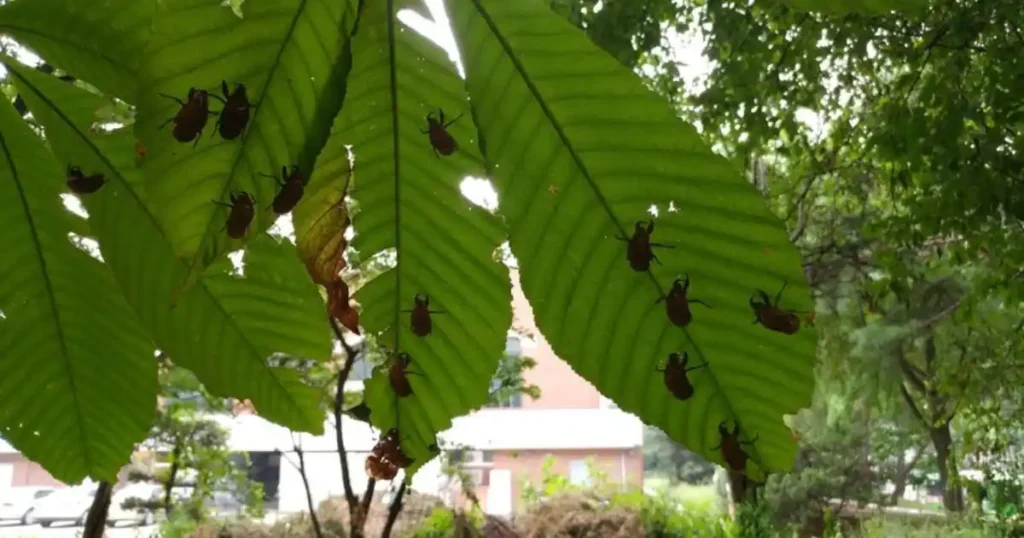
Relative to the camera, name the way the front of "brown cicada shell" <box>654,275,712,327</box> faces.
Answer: away from the camera

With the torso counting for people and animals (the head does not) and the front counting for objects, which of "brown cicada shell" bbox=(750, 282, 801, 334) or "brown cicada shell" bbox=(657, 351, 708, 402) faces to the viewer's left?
"brown cicada shell" bbox=(750, 282, 801, 334)

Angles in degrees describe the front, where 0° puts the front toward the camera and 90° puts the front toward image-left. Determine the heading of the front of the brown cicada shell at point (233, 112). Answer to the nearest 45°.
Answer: approximately 180°

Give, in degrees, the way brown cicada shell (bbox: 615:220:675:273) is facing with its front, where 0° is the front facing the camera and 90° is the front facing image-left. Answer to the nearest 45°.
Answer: approximately 180°

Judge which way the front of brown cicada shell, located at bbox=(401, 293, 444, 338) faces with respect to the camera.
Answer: away from the camera

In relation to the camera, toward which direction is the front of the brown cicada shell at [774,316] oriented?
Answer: to the viewer's left

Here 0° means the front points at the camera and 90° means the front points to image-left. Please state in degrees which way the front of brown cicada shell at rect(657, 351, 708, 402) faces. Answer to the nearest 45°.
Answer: approximately 180°

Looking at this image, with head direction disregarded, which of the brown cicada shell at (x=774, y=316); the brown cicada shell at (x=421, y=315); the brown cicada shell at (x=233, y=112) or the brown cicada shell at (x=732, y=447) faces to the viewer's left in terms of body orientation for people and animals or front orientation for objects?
the brown cicada shell at (x=774, y=316)
